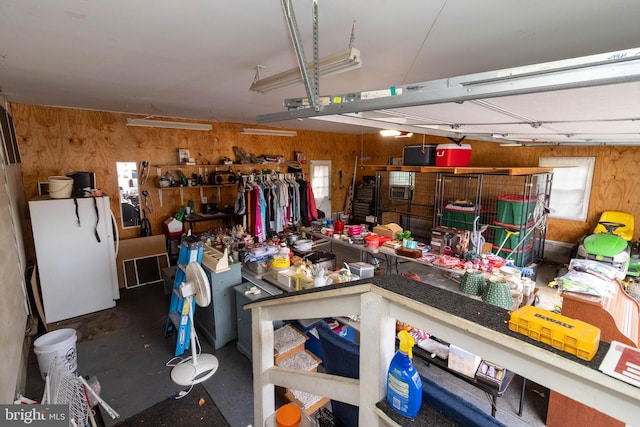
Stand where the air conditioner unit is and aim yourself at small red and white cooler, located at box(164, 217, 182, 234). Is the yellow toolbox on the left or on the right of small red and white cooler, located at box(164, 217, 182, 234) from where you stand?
left

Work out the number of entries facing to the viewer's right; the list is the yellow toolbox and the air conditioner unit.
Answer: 0

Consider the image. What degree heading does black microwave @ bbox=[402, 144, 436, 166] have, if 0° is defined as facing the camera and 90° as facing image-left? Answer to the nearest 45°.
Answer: approximately 0°

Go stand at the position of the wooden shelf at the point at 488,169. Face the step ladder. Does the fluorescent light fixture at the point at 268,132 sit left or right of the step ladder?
right

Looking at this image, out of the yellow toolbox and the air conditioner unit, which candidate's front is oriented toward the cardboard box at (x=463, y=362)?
the air conditioner unit

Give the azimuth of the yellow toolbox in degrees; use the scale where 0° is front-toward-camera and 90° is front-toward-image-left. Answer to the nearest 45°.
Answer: approximately 45°
